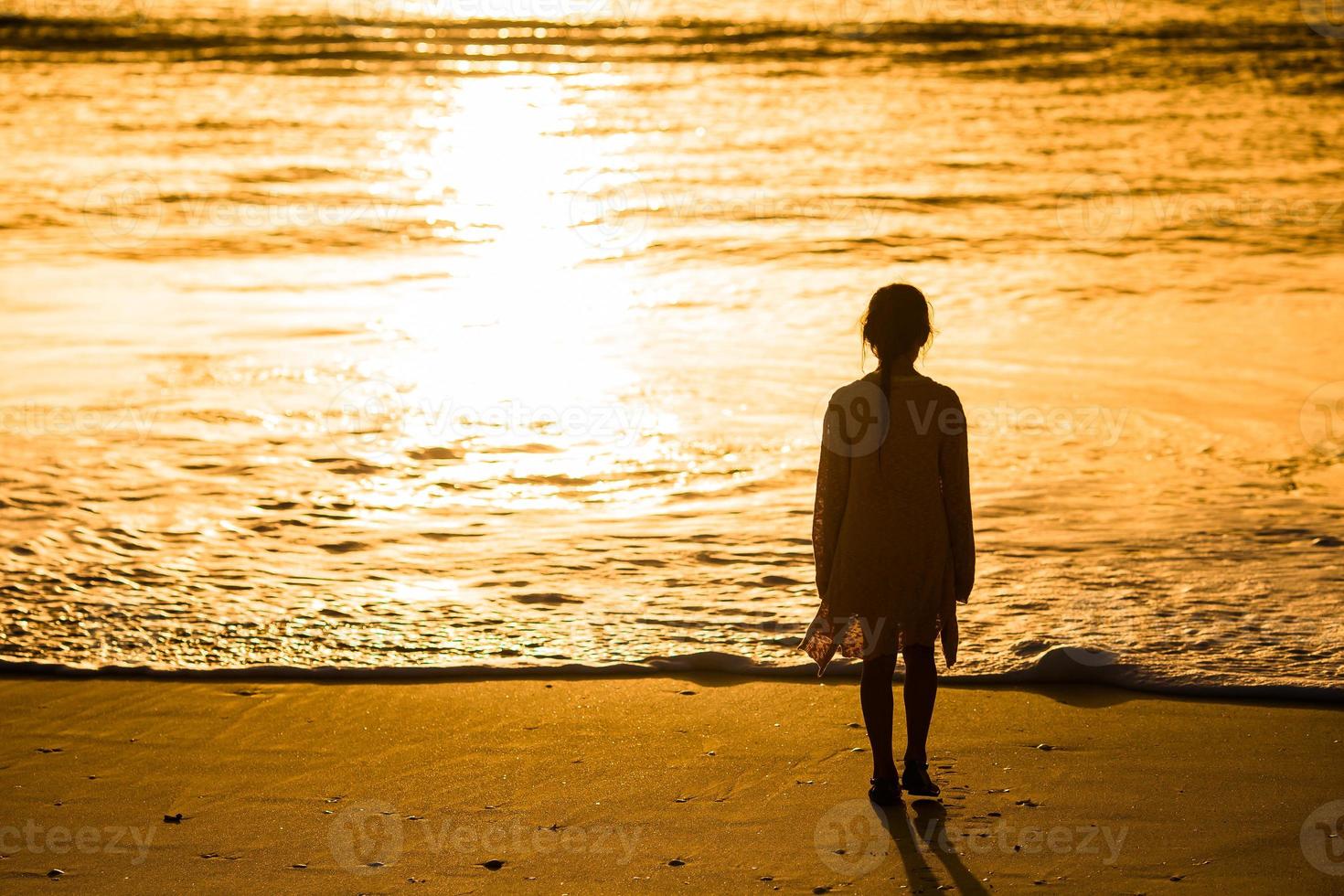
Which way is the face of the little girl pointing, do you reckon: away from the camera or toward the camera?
away from the camera

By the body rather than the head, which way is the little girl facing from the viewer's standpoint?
away from the camera
